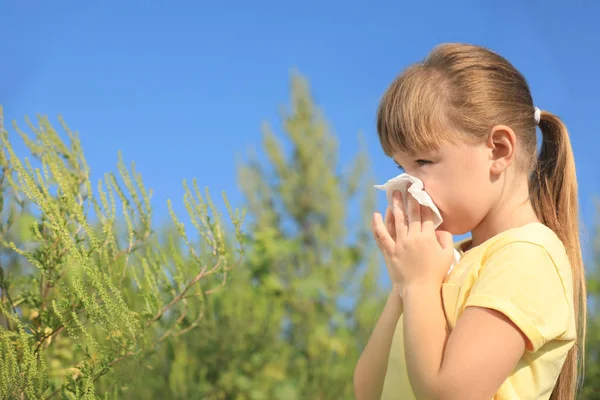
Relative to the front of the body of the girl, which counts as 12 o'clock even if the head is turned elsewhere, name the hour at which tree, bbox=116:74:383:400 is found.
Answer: The tree is roughly at 2 o'clock from the girl.

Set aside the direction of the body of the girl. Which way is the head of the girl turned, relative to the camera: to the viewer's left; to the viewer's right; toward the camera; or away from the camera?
to the viewer's left

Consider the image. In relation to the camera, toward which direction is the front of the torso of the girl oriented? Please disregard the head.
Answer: to the viewer's left
